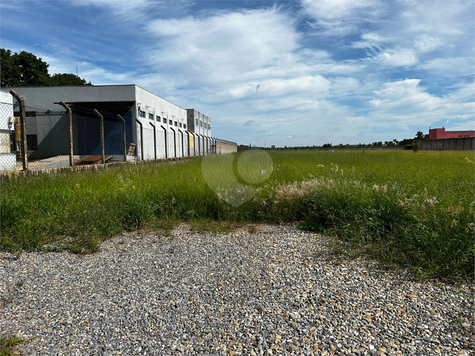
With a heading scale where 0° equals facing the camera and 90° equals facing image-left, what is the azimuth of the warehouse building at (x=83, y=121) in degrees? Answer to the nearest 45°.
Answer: approximately 0°

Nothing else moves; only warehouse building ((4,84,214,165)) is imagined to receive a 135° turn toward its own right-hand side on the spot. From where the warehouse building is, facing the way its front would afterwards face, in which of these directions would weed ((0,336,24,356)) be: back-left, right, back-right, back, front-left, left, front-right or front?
back-left

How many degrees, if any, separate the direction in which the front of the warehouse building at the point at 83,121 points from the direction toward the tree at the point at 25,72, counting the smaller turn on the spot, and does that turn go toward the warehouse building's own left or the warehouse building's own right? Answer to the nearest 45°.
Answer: approximately 180°

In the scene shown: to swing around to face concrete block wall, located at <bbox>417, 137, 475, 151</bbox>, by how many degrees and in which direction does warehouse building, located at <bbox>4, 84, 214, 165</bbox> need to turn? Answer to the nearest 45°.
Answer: approximately 90° to its left

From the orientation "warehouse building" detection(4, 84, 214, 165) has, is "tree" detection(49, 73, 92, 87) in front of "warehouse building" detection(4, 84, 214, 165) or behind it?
behind
